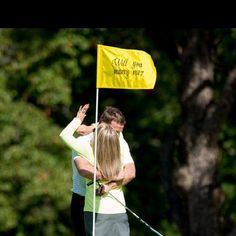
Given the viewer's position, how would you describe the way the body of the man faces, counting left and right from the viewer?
facing the viewer and to the right of the viewer

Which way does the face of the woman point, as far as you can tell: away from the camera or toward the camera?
away from the camera
